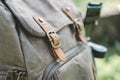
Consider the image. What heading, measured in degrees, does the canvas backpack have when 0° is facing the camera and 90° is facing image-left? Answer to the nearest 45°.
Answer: approximately 315°
